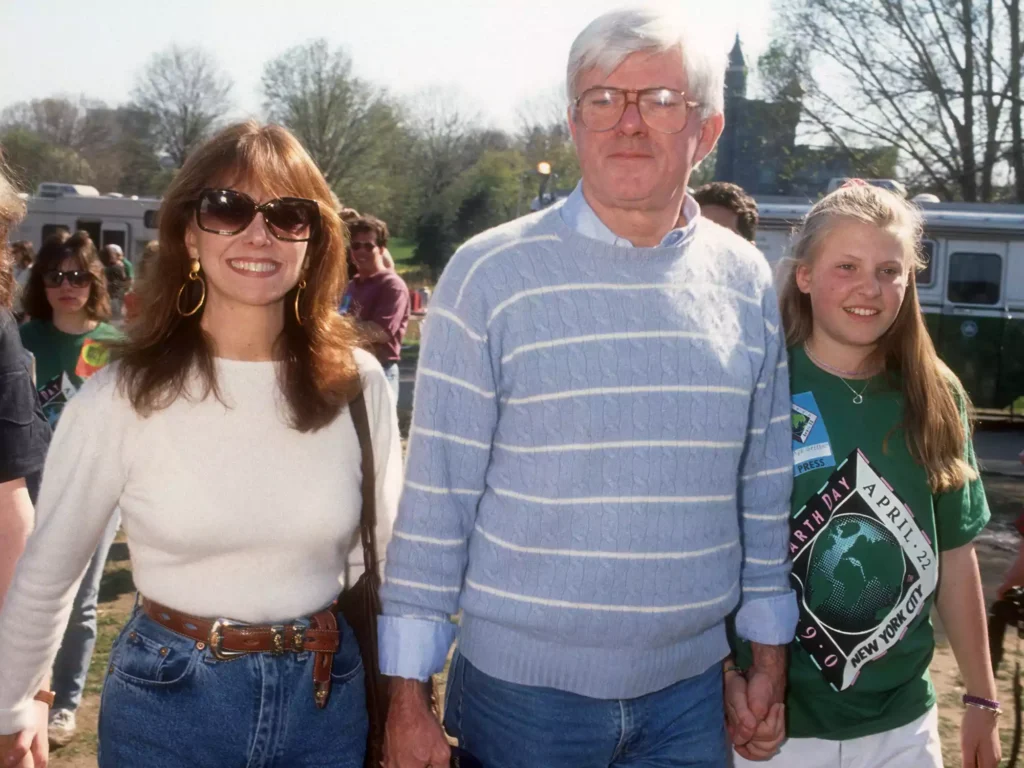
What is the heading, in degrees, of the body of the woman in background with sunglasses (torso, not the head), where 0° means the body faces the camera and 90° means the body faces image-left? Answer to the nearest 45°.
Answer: approximately 0°

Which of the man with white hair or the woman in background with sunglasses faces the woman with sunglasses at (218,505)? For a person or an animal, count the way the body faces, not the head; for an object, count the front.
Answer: the woman in background with sunglasses

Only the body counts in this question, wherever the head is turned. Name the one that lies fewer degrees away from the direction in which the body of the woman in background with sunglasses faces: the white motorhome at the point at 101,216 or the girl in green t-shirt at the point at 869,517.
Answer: the girl in green t-shirt

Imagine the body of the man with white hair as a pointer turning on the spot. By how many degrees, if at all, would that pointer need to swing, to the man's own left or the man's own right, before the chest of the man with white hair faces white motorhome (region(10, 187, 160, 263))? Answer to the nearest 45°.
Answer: approximately 135° to the man's own right

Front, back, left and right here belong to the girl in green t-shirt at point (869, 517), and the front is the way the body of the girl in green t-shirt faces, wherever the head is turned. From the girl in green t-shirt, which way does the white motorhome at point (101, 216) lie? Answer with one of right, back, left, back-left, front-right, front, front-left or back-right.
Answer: back-right

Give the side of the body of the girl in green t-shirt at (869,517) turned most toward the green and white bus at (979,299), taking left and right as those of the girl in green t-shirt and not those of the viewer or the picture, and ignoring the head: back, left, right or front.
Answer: back

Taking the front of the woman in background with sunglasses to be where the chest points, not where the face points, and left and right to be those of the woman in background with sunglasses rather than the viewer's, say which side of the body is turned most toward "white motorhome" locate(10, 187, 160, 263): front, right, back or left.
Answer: back

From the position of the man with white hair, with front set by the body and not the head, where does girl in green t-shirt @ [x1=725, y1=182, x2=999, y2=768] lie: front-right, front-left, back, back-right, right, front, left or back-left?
back-left

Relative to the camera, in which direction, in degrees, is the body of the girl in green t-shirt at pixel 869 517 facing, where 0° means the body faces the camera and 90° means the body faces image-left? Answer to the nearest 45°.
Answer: approximately 0°
